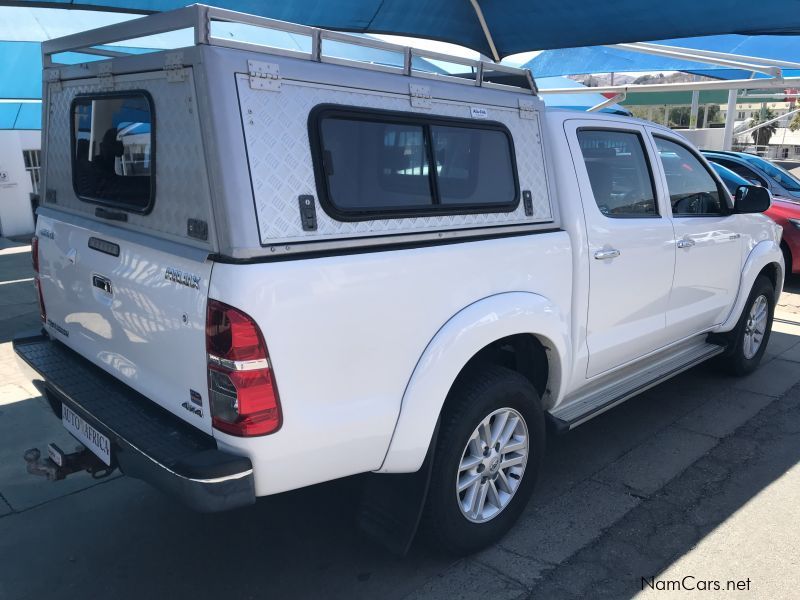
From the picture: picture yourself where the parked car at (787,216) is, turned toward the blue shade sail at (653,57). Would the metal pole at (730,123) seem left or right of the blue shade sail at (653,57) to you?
right

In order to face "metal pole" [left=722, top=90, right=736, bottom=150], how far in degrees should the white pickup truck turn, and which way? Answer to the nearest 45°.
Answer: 0° — it already faces it

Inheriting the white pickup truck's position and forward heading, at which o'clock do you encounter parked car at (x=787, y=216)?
The parked car is roughly at 12 o'clock from the white pickup truck.

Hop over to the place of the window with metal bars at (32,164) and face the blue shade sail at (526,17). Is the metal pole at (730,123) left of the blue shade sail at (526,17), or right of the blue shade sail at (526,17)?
left

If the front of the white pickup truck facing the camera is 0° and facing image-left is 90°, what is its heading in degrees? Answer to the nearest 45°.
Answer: approximately 225°

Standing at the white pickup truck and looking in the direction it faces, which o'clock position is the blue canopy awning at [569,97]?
The blue canopy awning is roughly at 11 o'clock from the white pickup truck.

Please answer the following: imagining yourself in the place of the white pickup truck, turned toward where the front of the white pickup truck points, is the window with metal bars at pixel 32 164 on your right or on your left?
on your left

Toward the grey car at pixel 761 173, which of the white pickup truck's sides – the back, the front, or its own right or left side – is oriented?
front

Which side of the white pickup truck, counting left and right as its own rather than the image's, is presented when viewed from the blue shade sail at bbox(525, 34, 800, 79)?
front
